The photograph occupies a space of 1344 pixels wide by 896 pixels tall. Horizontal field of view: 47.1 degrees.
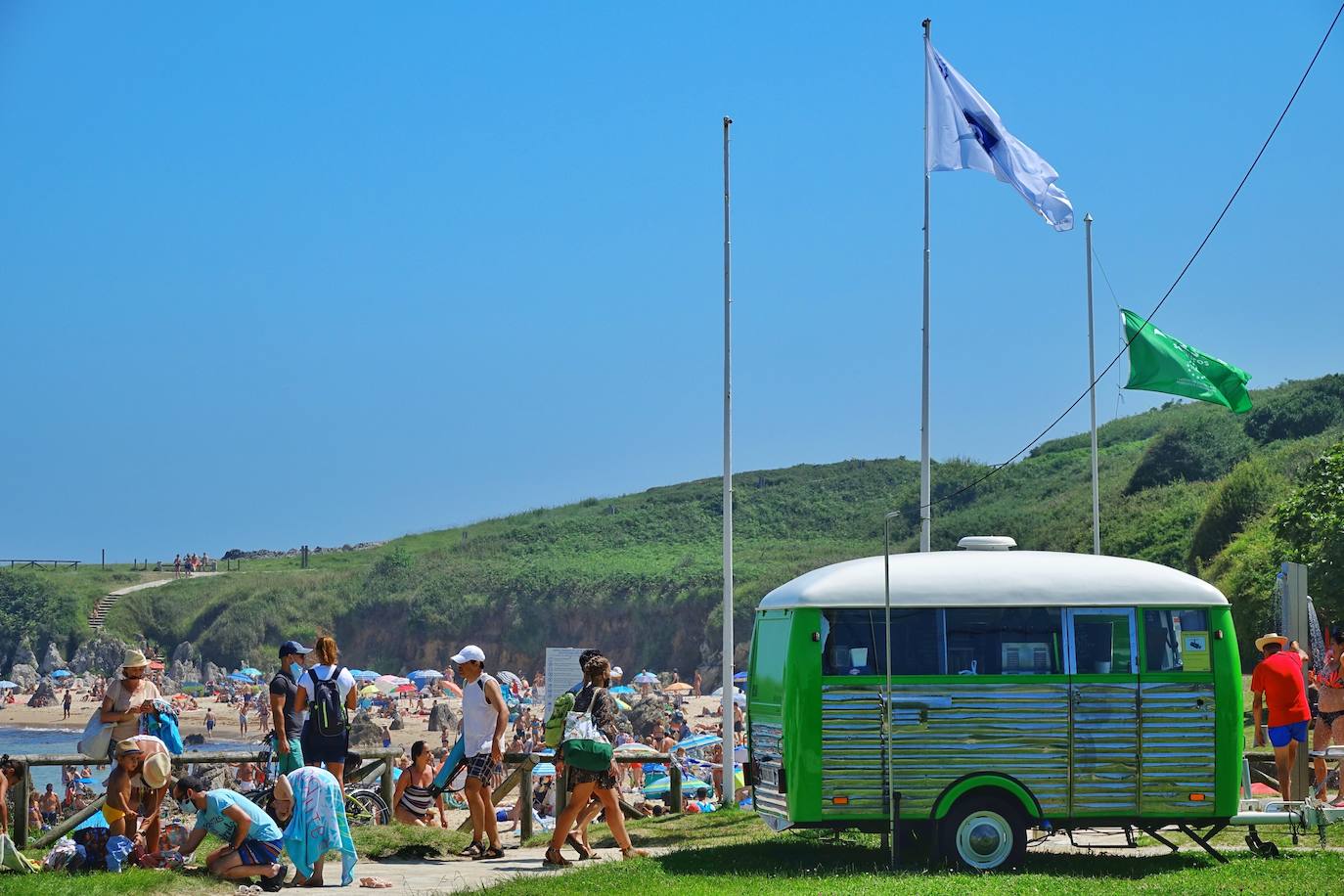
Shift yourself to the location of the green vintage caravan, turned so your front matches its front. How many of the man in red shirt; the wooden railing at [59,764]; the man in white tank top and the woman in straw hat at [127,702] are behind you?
3

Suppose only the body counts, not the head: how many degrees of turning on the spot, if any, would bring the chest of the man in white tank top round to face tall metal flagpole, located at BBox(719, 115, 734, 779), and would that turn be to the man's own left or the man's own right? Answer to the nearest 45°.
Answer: approximately 180°

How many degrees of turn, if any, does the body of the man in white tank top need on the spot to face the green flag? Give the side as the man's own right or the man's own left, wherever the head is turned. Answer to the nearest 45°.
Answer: approximately 180°

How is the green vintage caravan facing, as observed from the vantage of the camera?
facing to the right of the viewer

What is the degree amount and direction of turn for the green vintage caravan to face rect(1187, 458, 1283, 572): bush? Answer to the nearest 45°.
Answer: approximately 90° to its left

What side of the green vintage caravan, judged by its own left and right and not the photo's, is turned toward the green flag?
left
